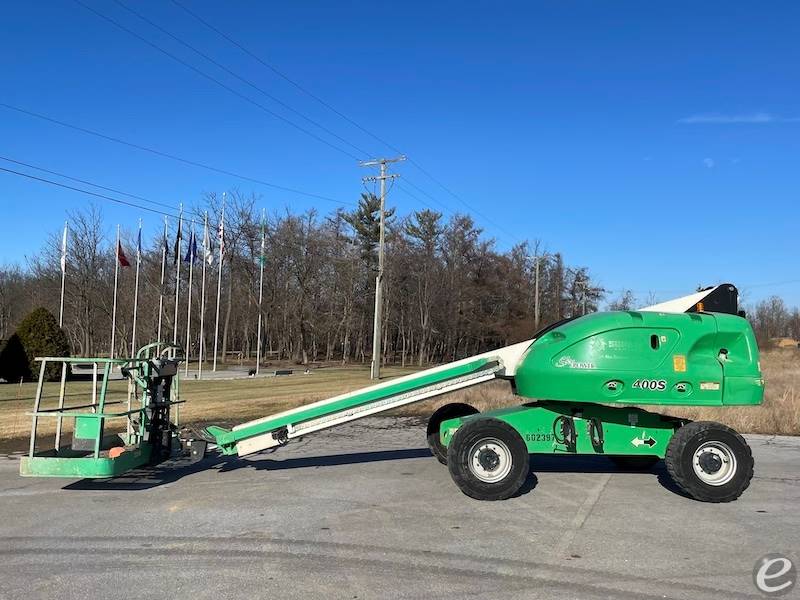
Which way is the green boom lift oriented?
to the viewer's left

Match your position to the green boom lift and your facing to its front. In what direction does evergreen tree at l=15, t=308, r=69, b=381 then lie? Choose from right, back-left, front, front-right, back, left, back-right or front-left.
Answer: front-right

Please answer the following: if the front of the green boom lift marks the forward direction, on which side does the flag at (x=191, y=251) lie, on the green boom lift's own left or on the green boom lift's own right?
on the green boom lift's own right
